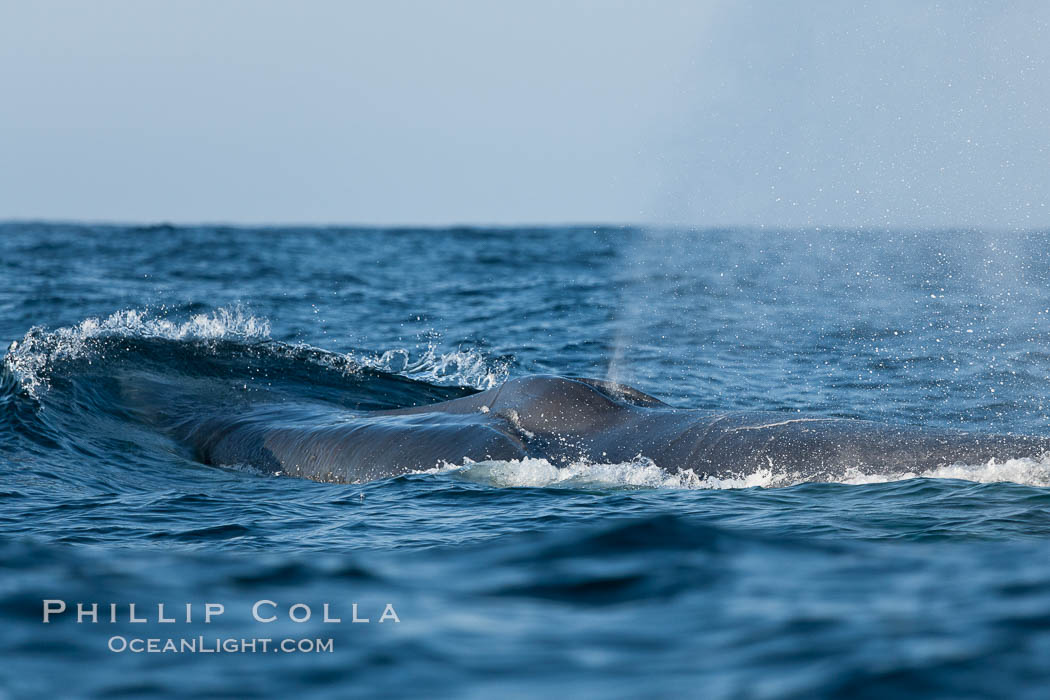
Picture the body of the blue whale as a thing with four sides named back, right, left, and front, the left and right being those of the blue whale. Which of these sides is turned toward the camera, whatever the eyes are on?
left
